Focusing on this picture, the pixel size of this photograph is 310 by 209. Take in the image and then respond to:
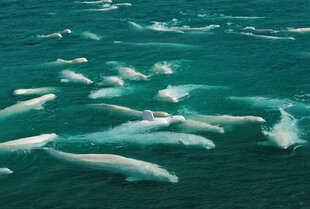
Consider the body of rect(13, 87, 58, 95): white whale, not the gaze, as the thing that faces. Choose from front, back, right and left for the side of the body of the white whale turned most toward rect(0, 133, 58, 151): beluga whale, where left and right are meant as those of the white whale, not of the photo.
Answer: left

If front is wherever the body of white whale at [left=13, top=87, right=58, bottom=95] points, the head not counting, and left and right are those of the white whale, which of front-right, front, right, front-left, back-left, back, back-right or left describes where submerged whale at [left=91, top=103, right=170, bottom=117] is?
back-left

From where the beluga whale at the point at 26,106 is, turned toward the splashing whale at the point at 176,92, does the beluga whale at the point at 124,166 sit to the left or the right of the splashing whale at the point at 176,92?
right

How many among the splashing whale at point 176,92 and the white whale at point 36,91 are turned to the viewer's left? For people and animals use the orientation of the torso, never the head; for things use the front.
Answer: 2

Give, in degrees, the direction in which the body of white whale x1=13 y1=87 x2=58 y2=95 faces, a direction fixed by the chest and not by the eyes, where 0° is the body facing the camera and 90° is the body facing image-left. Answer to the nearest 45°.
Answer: approximately 90°
